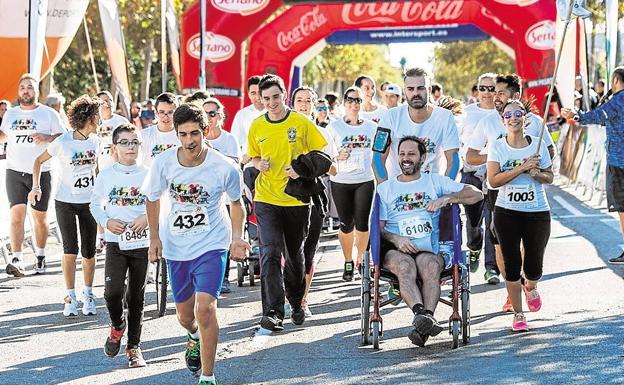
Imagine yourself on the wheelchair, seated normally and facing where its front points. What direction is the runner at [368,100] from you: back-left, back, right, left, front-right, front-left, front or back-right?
back

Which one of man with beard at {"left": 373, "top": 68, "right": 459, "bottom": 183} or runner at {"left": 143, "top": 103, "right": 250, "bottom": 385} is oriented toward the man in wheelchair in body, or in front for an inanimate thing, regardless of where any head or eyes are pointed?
the man with beard

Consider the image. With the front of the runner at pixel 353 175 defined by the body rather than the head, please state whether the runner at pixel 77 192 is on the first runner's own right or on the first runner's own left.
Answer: on the first runner's own right

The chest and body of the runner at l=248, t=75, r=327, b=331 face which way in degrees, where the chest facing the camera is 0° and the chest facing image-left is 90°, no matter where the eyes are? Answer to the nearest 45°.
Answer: approximately 0°

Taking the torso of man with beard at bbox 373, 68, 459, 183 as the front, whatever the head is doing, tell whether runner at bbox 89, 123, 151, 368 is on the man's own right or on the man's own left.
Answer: on the man's own right

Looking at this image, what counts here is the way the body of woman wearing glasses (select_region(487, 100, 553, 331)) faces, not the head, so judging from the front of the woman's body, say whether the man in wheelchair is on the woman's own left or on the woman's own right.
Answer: on the woman's own right
